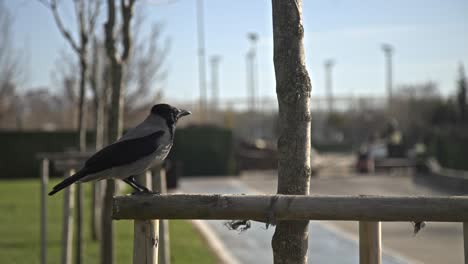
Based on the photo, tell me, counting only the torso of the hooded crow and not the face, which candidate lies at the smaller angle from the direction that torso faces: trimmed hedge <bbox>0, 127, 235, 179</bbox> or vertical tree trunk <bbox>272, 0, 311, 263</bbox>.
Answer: the vertical tree trunk

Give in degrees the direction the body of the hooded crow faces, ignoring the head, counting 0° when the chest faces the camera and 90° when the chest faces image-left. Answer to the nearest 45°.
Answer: approximately 270°

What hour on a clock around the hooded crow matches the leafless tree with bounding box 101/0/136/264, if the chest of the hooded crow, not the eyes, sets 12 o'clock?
The leafless tree is roughly at 9 o'clock from the hooded crow.

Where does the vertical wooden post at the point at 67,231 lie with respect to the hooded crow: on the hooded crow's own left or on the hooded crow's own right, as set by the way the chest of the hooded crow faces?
on the hooded crow's own left

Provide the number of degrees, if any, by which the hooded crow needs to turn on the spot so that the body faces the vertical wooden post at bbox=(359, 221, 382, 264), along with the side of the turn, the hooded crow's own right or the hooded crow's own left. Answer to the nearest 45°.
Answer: approximately 45° to the hooded crow's own right

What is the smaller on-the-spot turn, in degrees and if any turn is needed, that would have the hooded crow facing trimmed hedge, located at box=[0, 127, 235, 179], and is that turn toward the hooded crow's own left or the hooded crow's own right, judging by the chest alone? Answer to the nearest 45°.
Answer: approximately 90° to the hooded crow's own left
